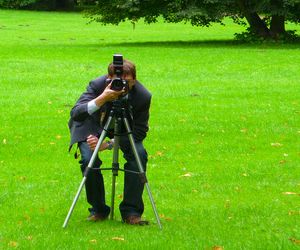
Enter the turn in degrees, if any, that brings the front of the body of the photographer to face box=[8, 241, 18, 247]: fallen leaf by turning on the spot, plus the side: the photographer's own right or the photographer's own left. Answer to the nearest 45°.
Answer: approximately 45° to the photographer's own right

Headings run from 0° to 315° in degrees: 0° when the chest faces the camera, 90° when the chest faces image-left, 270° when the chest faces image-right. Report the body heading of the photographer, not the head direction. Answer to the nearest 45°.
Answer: approximately 0°
